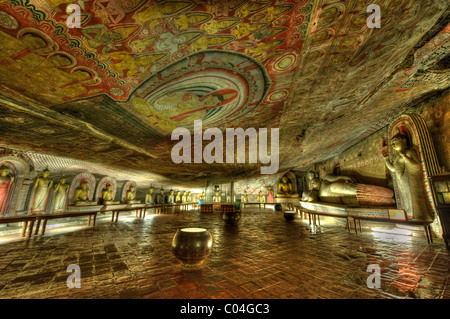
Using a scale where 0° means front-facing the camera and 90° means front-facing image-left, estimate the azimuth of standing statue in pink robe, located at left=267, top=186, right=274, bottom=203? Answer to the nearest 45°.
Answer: approximately 0°

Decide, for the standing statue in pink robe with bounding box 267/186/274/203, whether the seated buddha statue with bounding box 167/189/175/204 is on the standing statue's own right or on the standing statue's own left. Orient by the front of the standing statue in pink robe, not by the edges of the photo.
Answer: on the standing statue's own right

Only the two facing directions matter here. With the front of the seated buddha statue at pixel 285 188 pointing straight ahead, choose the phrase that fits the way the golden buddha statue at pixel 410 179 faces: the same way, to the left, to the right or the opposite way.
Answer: to the right

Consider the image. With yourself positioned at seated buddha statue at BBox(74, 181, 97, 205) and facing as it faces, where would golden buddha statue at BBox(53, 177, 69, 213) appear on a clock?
The golden buddha statue is roughly at 3 o'clock from the seated buddha statue.

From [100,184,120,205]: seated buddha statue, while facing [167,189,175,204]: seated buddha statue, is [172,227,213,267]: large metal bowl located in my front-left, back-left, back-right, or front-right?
back-right

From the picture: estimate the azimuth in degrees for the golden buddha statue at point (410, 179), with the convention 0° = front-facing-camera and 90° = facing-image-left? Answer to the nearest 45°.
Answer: approximately 45°

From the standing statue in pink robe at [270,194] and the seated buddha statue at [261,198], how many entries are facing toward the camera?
2

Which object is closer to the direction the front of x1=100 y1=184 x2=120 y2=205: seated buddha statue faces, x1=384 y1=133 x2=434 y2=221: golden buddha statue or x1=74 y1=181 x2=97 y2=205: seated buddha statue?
the golden buddha statue

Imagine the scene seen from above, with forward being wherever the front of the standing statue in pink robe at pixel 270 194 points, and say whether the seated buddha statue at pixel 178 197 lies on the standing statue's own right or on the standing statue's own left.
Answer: on the standing statue's own right

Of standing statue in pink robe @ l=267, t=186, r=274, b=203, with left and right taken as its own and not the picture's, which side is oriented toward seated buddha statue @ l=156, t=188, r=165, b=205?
right

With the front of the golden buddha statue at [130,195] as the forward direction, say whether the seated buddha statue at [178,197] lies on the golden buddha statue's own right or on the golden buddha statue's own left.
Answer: on the golden buddha statue's own left

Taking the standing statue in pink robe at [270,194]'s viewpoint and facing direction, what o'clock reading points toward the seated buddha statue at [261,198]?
The seated buddha statue is roughly at 4 o'clock from the standing statue in pink robe.

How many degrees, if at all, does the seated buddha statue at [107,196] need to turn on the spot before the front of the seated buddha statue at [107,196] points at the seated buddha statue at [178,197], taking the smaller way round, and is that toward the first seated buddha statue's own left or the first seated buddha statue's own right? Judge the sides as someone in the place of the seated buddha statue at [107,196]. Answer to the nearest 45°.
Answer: approximately 90° to the first seated buddha statue's own left

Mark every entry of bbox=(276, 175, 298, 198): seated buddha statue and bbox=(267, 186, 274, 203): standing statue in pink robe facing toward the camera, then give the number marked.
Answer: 2

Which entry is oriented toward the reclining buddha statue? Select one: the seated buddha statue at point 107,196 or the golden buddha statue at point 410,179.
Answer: the seated buddha statue

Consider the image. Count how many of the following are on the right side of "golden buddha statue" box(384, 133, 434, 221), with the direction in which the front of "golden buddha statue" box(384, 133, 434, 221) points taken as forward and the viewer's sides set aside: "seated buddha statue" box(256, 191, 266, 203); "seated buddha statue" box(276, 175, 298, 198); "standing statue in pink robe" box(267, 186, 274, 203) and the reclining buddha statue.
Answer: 4

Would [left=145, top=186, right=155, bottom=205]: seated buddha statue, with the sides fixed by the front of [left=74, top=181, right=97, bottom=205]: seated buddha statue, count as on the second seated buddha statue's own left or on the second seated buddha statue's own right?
on the second seated buddha statue's own left

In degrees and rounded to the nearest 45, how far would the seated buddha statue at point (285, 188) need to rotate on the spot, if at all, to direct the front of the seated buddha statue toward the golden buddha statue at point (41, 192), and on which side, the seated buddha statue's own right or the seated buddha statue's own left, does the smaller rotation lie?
approximately 45° to the seated buddha statue's own right
